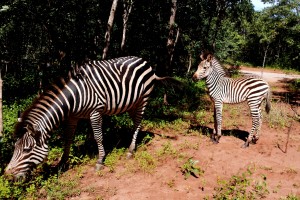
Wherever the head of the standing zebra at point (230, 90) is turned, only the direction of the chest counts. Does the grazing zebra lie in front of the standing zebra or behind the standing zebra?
in front

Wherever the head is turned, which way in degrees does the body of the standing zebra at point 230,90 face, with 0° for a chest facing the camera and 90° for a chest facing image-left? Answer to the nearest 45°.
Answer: approximately 90°

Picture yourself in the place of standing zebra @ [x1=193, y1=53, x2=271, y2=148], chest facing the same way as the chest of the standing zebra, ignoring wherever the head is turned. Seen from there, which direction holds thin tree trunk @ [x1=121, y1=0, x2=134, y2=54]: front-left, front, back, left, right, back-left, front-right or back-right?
front-right
